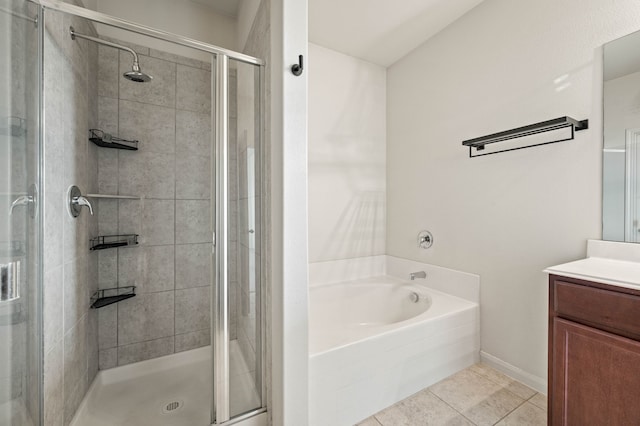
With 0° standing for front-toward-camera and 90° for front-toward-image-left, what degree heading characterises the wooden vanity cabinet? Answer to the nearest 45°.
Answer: approximately 45°

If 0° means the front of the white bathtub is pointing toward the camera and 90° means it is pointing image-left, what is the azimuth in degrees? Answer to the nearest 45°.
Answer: approximately 315°

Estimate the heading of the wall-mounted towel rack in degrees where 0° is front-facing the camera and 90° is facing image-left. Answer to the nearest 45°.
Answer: approximately 45°

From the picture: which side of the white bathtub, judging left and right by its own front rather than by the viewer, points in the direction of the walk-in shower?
right

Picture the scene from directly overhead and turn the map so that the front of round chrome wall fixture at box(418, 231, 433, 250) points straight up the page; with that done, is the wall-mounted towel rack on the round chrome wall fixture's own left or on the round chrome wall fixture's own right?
on the round chrome wall fixture's own left

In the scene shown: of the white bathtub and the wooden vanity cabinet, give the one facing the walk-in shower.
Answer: the wooden vanity cabinet

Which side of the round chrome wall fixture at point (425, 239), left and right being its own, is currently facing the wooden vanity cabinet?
left

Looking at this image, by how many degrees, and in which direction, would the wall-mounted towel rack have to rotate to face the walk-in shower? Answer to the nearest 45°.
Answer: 0° — it already faces it
